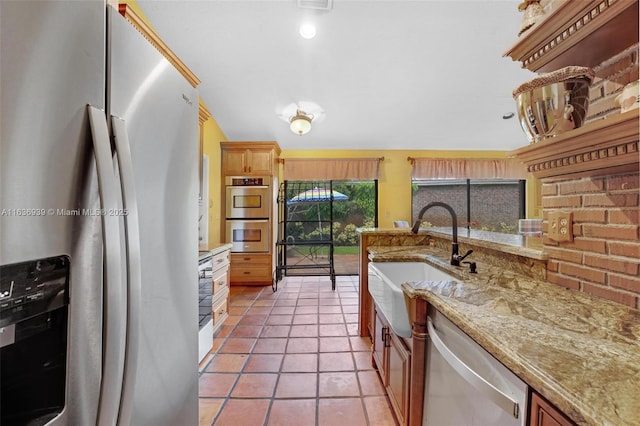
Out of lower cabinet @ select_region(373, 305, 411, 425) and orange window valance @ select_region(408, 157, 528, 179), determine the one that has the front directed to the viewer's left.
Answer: the lower cabinet

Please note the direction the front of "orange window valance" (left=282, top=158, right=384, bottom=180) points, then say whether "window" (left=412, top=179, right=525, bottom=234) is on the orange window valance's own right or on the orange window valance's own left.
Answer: on the orange window valance's own left

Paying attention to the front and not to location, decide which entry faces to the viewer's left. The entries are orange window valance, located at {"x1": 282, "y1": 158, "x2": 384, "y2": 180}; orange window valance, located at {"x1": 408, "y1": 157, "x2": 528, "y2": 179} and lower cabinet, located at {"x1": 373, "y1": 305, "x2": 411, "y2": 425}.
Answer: the lower cabinet

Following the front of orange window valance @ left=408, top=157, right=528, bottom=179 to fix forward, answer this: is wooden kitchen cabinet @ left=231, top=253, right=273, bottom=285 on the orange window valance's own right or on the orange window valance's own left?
on the orange window valance's own right

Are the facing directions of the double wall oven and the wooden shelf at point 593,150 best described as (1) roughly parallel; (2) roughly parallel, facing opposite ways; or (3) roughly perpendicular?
roughly perpendicular

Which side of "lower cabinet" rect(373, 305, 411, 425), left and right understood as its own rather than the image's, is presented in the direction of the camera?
left

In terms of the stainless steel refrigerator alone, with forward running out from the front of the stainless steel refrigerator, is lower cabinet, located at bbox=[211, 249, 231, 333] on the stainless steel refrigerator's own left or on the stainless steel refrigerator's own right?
on the stainless steel refrigerator's own left

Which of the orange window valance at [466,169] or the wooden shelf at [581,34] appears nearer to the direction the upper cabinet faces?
the wooden shelf

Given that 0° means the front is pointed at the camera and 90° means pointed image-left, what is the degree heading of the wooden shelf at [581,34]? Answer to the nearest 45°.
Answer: approximately 45°

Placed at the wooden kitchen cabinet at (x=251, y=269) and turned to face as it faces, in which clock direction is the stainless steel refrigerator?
The stainless steel refrigerator is roughly at 12 o'clock from the wooden kitchen cabinet.
